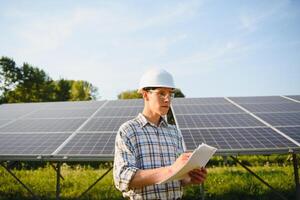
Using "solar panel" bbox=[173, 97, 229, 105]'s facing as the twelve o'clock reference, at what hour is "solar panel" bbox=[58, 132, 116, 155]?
"solar panel" bbox=[58, 132, 116, 155] is roughly at 1 o'clock from "solar panel" bbox=[173, 97, 229, 105].

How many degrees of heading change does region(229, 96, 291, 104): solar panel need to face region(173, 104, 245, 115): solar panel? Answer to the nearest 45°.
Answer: approximately 45° to its right

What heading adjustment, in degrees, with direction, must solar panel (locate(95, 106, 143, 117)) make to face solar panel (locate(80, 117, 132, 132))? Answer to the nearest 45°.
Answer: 0° — it already faces it

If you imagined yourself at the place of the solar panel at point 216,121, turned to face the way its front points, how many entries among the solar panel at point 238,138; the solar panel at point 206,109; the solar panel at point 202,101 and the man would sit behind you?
2

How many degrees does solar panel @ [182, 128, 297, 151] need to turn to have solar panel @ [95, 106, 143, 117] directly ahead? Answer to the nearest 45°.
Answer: approximately 135° to its right

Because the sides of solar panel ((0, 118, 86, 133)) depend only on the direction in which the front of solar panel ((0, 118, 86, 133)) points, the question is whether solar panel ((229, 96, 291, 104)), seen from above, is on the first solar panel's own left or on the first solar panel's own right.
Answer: on the first solar panel's own left

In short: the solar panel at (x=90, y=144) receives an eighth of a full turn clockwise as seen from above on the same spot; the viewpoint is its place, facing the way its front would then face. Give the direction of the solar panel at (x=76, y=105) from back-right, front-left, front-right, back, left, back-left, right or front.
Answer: back-right
